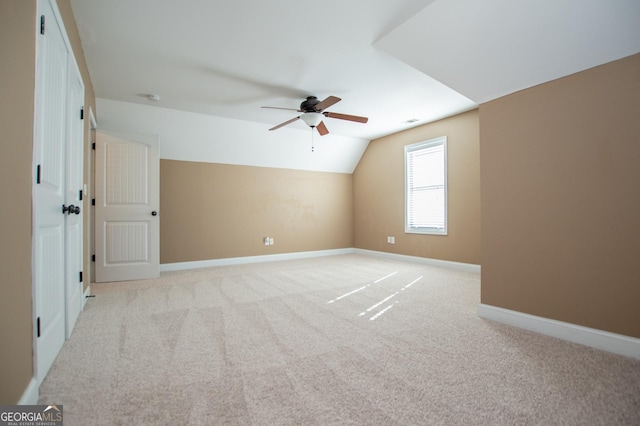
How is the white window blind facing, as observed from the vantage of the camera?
facing the viewer and to the left of the viewer

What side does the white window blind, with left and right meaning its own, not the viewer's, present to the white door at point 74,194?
front

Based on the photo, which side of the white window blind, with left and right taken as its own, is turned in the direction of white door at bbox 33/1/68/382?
front

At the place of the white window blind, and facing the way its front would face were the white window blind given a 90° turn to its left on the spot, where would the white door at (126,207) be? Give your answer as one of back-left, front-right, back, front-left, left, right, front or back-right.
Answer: right
